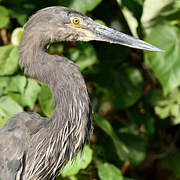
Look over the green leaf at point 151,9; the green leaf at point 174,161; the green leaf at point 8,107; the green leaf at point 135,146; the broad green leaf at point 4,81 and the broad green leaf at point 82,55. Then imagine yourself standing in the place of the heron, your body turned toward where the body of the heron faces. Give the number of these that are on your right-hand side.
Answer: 0

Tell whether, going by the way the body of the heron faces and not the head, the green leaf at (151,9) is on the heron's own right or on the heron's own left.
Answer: on the heron's own left

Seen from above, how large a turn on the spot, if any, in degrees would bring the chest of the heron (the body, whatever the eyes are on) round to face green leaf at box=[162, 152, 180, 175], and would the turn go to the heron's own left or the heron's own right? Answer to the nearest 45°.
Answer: approximately 45° to the heron's own left

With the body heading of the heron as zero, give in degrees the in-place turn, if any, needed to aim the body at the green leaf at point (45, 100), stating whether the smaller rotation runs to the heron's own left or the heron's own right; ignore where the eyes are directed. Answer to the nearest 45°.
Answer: approximately 90° to the heron's own left

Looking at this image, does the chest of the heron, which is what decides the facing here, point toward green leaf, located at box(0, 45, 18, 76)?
no

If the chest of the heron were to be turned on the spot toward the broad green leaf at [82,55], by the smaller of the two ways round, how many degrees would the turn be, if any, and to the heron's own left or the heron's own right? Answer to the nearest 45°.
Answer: approximately 90° to the heron's own left

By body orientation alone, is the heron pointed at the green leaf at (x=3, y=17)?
no

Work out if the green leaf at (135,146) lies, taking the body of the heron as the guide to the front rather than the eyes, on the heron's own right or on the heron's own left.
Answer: on the heron's own left

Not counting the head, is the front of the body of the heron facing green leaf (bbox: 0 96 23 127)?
no

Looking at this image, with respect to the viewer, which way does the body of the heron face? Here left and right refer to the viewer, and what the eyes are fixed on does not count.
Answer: facing to the right of the viewer

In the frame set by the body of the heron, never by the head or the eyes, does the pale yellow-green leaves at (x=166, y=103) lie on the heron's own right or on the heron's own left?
on the heron's own left

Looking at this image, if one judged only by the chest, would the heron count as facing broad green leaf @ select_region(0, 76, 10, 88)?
no
